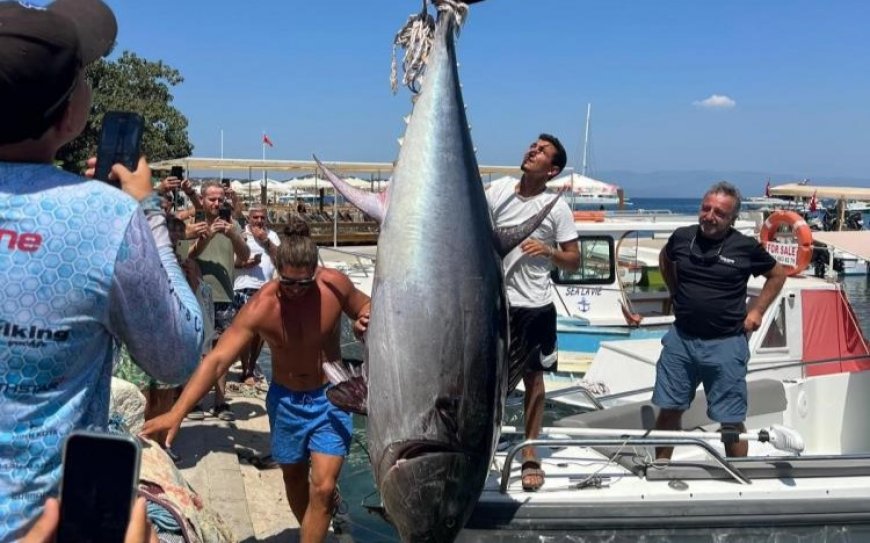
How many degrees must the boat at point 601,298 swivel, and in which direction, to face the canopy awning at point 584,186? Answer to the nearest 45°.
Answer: approximately 90° to its right

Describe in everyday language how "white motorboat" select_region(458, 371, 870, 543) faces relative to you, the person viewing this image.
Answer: facing to the left of the viewer

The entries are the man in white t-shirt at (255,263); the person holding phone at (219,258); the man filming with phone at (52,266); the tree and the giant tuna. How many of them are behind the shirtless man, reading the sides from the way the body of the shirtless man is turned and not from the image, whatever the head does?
3

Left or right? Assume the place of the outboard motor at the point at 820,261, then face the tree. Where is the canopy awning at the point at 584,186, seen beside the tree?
right

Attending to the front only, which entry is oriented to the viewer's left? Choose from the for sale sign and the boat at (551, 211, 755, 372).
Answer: the boat

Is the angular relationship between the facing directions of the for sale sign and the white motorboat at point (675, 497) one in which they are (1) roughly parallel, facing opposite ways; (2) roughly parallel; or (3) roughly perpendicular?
roughly perpendicular

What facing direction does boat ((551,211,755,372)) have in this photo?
to the viewer's left
